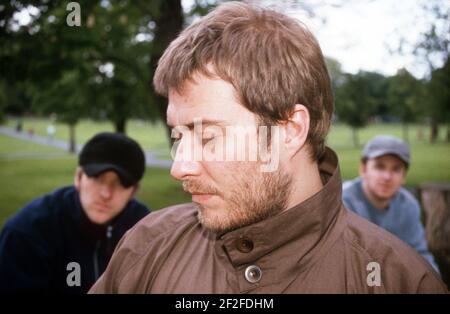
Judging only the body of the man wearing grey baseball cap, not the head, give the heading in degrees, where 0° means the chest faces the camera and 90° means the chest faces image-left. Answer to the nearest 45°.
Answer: approximately 0°

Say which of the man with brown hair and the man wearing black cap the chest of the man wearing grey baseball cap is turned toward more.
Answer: the man with brown hair

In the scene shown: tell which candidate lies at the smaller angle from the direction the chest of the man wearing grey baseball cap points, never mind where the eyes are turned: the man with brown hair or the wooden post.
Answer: the man with brown hair

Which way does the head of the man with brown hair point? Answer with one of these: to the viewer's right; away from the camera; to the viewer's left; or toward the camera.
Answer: to the viewer's left

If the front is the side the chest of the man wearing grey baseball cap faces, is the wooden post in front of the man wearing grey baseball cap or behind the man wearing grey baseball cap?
behind
